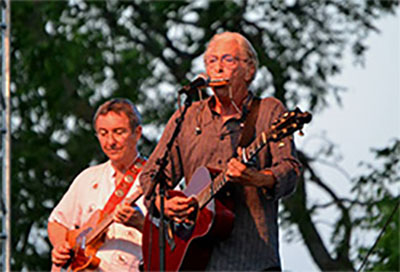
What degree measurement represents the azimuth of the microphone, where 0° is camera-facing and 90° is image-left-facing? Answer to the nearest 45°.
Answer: approximately 270°

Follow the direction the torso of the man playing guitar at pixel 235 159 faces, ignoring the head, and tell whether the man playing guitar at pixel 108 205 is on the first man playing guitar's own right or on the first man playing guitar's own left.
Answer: on the first man playing guitar's own right

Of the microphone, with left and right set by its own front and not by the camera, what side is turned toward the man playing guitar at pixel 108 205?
left

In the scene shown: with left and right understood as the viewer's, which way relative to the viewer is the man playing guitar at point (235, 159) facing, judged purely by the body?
facing the viewer and to the left of the viewer
